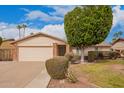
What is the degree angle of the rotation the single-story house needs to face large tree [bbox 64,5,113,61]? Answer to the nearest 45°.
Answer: approximately 45° to its left

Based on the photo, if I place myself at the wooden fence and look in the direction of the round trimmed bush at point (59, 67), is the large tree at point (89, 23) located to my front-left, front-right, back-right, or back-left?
front-left

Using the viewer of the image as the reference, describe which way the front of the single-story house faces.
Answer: facing the viewer

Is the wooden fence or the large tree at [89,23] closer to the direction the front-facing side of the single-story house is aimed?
the large tree

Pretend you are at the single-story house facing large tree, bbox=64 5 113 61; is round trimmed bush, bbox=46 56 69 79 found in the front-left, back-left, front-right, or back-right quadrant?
front-right

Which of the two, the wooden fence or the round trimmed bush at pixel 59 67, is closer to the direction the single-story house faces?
the round trimmed bush

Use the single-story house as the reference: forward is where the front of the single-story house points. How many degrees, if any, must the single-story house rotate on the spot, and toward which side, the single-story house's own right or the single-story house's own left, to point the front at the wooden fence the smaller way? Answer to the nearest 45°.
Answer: approximately 90° to the single-story house's own right

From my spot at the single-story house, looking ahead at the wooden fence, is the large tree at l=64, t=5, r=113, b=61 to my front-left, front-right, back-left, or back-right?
back-left

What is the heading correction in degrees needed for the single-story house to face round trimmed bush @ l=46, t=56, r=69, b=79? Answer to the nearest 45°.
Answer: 0° — it already faces it
